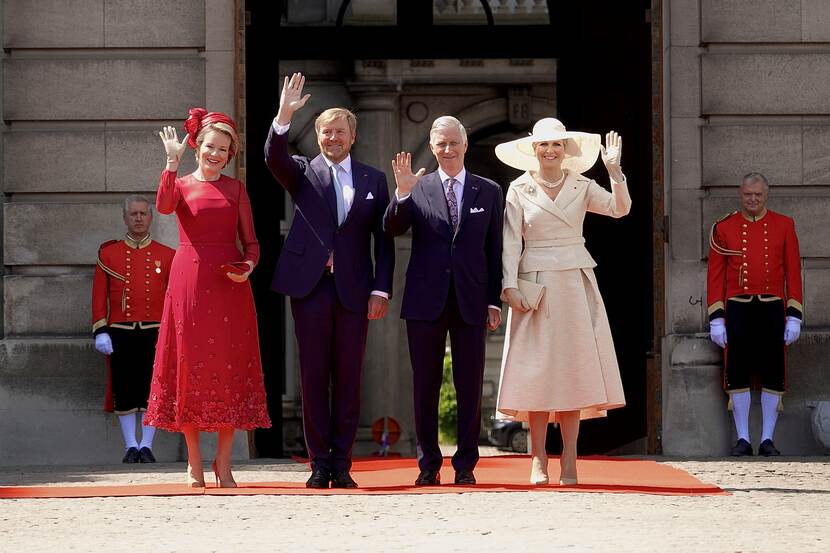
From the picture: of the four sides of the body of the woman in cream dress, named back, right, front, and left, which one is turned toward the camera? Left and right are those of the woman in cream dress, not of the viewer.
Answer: front

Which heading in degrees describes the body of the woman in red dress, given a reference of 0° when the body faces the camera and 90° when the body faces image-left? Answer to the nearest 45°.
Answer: approximately 0°

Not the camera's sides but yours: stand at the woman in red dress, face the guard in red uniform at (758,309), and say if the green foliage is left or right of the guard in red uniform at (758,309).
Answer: left

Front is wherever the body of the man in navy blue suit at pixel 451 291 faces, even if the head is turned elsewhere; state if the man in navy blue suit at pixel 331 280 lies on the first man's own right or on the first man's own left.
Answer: on the first man's own right

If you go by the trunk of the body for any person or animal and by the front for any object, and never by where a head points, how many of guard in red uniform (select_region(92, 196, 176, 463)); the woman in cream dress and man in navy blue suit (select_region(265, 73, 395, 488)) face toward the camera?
3

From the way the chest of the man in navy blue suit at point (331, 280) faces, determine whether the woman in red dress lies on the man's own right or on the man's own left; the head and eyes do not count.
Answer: on the man's own right

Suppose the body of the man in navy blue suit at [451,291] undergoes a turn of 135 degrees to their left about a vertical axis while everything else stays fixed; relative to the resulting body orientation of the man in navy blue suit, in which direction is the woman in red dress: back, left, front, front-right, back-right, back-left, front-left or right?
back-left

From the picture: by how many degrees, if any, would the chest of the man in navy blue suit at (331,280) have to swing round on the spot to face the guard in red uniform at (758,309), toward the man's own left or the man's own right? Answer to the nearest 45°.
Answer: approximately 135° to the man's own left

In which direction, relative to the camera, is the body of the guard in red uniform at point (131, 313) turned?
toward the camera

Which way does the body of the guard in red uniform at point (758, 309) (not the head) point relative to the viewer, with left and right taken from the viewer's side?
facing the viewer
